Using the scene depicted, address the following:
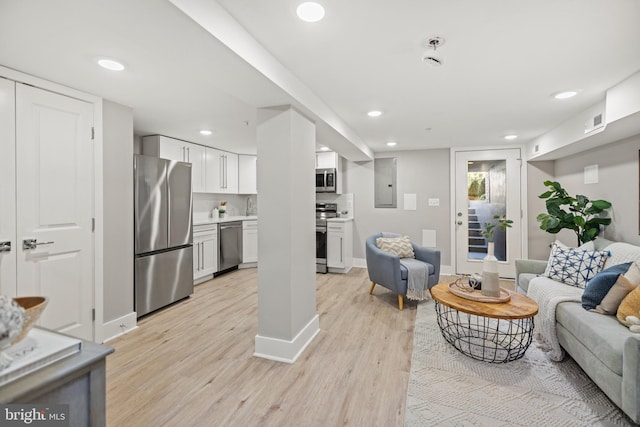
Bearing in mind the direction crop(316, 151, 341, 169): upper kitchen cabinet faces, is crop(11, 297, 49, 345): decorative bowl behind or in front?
in front

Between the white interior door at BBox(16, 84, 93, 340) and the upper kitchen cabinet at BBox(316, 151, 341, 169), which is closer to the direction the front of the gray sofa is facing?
the white interior door

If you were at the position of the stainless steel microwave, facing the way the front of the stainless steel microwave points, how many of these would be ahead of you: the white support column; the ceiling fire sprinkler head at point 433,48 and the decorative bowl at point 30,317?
3

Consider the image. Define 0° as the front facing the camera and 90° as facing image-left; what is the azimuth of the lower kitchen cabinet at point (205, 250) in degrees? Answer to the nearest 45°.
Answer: approximately 315°

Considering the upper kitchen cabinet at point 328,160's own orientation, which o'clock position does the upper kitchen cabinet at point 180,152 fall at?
the upper kitchen cabinet at point 180,152 is roughly at 2 o'clock from the upper kitchen cabinet at point 328,160.

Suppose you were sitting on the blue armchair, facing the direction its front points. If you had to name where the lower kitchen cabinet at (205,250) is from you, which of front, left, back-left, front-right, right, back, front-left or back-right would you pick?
back-right

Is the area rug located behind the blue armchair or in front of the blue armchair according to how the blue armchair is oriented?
in front

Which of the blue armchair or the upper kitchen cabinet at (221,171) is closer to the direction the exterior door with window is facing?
the blue armchair

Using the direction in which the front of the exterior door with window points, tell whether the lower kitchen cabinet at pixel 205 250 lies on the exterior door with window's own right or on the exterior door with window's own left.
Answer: on the exterior door with window's own right

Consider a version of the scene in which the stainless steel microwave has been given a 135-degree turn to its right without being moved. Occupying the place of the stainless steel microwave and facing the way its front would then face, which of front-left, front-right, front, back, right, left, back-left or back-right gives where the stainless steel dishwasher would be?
front-left

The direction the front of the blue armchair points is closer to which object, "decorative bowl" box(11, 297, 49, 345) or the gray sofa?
the gray sofa
